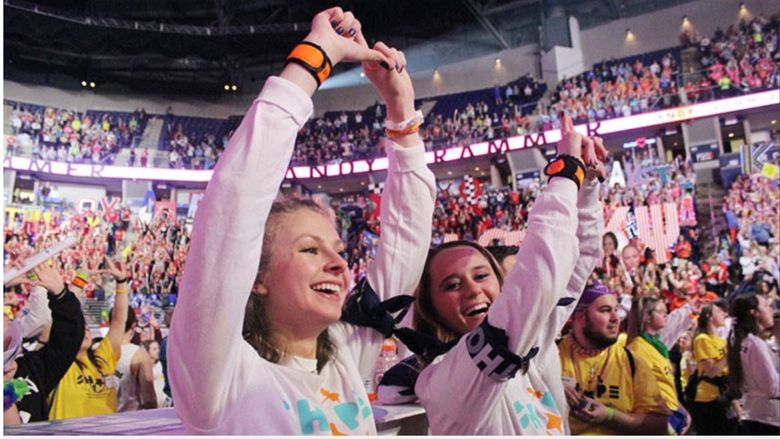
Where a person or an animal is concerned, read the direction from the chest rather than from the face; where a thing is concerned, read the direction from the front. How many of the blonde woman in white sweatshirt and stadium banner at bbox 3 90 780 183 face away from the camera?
0

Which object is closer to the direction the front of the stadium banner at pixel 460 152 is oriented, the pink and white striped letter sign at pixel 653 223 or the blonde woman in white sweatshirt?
the blonde woman in white sweatshirt

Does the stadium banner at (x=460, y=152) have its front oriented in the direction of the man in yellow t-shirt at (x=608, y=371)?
yes

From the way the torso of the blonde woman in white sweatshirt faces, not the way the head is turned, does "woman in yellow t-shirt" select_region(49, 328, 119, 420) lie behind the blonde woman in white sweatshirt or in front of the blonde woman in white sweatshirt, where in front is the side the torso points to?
behind

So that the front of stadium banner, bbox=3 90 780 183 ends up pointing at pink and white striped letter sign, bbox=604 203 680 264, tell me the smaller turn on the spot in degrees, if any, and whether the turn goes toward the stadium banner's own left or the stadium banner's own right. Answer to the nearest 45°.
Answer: approximately 45° to the stadium banner's own left

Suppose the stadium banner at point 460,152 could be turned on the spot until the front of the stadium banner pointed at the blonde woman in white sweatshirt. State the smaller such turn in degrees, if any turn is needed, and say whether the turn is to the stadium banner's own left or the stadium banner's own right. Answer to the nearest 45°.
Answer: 0° — it already faces them

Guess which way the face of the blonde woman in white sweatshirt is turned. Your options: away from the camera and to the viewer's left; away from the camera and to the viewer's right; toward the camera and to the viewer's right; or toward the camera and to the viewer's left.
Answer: toward the camera and to the viewer's right

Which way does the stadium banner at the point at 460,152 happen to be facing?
toward the camera

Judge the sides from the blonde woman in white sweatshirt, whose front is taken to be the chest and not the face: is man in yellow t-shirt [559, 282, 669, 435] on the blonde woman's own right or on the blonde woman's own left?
on the blonde woman's own left

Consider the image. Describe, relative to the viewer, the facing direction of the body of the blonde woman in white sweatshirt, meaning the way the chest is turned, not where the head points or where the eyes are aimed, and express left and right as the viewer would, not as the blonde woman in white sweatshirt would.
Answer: facing the viewer and to the right of the viewer

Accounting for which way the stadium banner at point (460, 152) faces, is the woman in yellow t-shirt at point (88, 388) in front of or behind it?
in front
